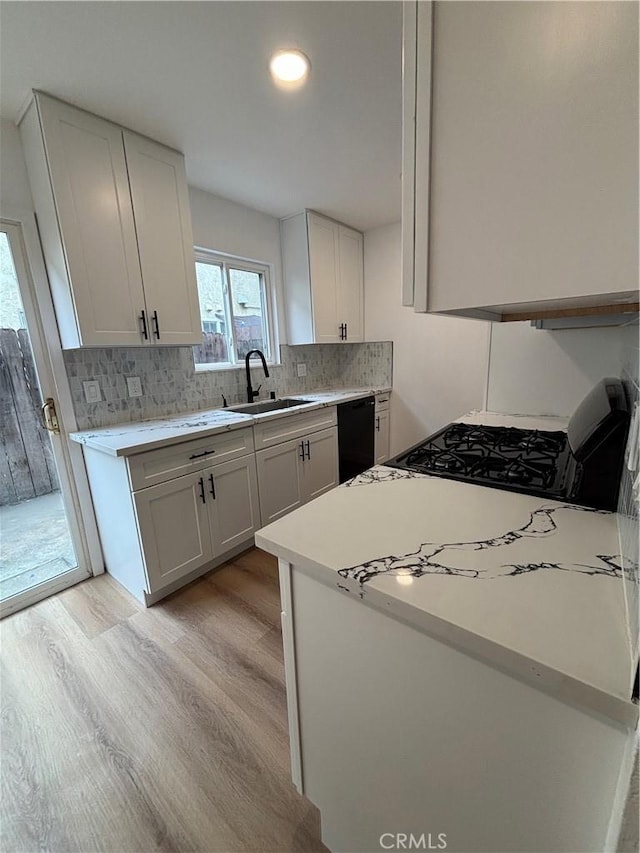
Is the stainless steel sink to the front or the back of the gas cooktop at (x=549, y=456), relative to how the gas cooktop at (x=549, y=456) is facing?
to the front

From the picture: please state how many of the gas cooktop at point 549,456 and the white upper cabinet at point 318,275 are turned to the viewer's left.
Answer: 1

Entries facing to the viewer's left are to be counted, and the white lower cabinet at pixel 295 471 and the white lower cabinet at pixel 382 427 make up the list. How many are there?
0

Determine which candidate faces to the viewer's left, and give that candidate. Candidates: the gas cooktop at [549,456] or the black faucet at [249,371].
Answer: the gas cooktop

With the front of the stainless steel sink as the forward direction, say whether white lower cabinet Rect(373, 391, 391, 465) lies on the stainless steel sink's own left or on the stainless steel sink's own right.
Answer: on the stainless steel sink's own left

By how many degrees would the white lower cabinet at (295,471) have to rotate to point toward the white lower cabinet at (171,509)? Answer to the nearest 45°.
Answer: approximately 90° to its right

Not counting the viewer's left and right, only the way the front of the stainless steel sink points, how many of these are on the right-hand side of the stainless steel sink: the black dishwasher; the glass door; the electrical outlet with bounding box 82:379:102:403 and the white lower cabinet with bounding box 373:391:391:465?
2
